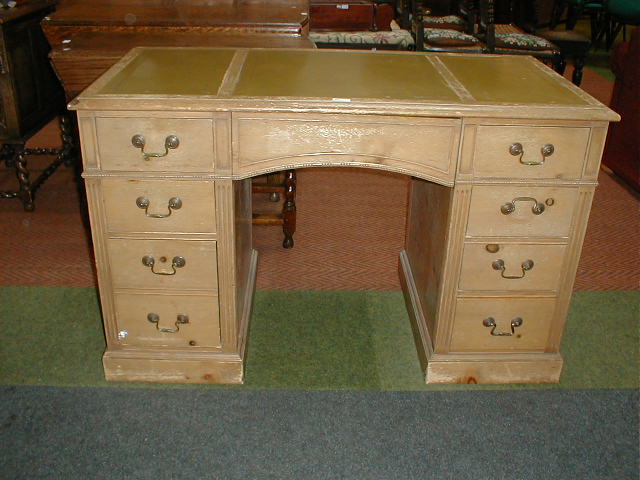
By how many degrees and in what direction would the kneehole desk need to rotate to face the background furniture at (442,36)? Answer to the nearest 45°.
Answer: approximately 180°

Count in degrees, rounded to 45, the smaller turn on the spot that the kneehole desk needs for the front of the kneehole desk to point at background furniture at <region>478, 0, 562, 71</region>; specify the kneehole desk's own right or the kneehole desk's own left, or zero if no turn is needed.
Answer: approximately 180°

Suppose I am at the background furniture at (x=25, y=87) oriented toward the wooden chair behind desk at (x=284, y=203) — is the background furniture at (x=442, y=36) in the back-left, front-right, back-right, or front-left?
front-left

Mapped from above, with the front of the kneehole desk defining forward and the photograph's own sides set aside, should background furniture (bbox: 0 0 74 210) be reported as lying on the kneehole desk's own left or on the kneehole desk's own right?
on the kneehole desk's own right

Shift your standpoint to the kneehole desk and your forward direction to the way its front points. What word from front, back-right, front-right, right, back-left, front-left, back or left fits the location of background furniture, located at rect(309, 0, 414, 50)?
back

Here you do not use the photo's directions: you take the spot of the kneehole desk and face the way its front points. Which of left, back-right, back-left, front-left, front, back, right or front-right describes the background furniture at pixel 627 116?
back-left

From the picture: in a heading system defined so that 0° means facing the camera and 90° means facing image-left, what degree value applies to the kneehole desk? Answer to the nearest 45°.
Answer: approximately 0°

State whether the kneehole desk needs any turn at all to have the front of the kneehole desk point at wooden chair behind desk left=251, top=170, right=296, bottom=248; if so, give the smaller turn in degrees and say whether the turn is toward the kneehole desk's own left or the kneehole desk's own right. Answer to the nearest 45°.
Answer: approximately 180°
